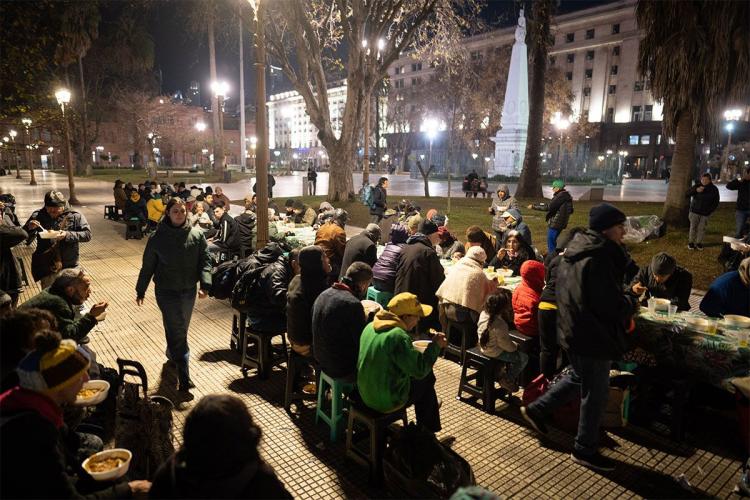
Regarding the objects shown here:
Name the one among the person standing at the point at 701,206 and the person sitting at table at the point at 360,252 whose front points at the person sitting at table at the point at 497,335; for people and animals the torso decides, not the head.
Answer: the person standing

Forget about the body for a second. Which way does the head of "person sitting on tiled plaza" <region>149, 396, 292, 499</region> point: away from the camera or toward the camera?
away from the camera

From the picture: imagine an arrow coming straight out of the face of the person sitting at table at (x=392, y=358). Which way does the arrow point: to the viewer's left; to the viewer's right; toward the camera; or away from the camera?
to the viewer's right

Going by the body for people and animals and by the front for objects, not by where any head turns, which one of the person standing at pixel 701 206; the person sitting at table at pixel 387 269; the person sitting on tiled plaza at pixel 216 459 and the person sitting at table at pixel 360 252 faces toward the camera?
the person standing

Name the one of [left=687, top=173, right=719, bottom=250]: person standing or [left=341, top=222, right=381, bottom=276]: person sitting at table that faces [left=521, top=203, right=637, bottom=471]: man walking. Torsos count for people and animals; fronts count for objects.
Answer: the person standing

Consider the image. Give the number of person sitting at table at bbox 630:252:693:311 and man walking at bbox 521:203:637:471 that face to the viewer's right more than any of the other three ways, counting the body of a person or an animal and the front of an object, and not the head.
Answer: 1

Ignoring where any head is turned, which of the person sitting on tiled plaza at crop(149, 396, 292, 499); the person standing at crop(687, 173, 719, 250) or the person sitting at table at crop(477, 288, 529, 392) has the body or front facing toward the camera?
the person standing

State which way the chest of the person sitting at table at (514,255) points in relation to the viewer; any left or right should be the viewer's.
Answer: facing the viewer and to the left of the viewer

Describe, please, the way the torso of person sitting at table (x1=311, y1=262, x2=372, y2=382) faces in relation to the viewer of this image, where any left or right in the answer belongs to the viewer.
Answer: facing away from the viewer and to the right of the viewer

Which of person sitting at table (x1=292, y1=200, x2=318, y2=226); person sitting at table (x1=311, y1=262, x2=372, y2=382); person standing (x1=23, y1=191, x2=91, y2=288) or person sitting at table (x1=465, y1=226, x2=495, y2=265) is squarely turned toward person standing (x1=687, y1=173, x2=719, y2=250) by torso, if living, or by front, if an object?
person sitting at table (x1=311, y1=262, x2=372, y2=382)

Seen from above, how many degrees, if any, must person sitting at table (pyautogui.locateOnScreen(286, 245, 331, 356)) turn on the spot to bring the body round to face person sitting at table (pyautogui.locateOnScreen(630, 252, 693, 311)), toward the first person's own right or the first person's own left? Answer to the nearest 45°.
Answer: approximately 45° to the first person's own right

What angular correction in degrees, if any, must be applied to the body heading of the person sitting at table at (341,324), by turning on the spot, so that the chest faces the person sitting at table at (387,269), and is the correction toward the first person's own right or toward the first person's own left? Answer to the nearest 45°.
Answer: approximately 45° to the first person's own left
